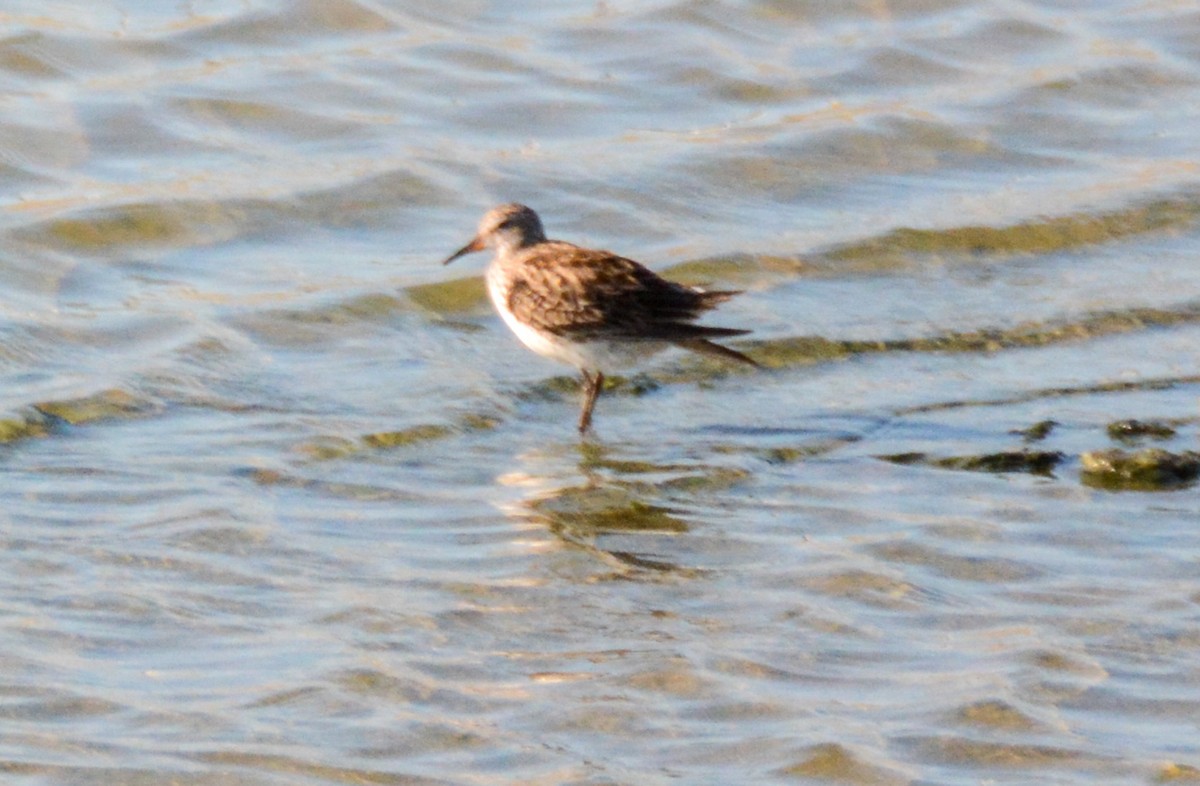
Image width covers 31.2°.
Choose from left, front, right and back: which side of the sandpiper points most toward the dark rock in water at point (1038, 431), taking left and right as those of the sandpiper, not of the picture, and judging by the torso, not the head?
back

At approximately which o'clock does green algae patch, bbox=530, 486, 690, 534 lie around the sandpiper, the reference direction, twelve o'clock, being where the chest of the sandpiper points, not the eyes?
The green algae patch is roughly at 9 o'clock from the sandpiper.

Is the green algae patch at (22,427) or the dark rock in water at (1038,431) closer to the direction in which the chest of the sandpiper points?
the green algae patch

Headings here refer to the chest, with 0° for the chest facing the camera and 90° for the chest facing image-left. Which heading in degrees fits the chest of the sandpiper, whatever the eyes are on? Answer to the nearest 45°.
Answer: approximately 90°

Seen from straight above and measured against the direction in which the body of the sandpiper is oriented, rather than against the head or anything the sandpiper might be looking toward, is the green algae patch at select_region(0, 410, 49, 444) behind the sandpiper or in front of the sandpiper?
in front
